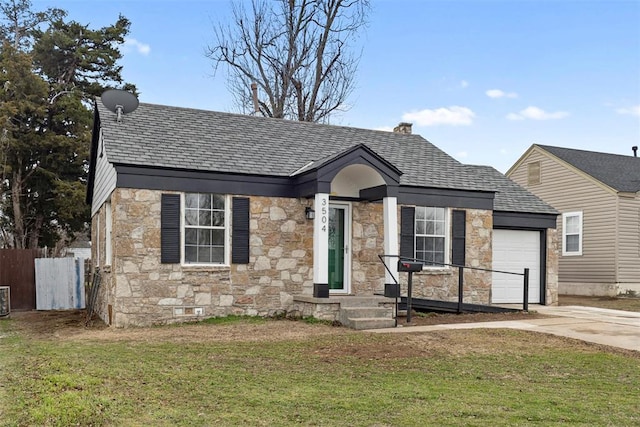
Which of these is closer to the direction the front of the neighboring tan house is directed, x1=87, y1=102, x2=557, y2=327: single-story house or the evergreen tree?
the single-story house

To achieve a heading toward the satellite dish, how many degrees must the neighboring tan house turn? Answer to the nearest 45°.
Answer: approximately 90° to its right

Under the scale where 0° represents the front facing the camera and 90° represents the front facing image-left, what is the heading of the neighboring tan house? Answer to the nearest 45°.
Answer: approximately 315°

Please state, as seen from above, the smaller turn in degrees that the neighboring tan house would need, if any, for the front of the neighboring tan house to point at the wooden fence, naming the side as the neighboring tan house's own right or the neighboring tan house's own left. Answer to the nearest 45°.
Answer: approximately 90° to the neighboring tan house's own right
